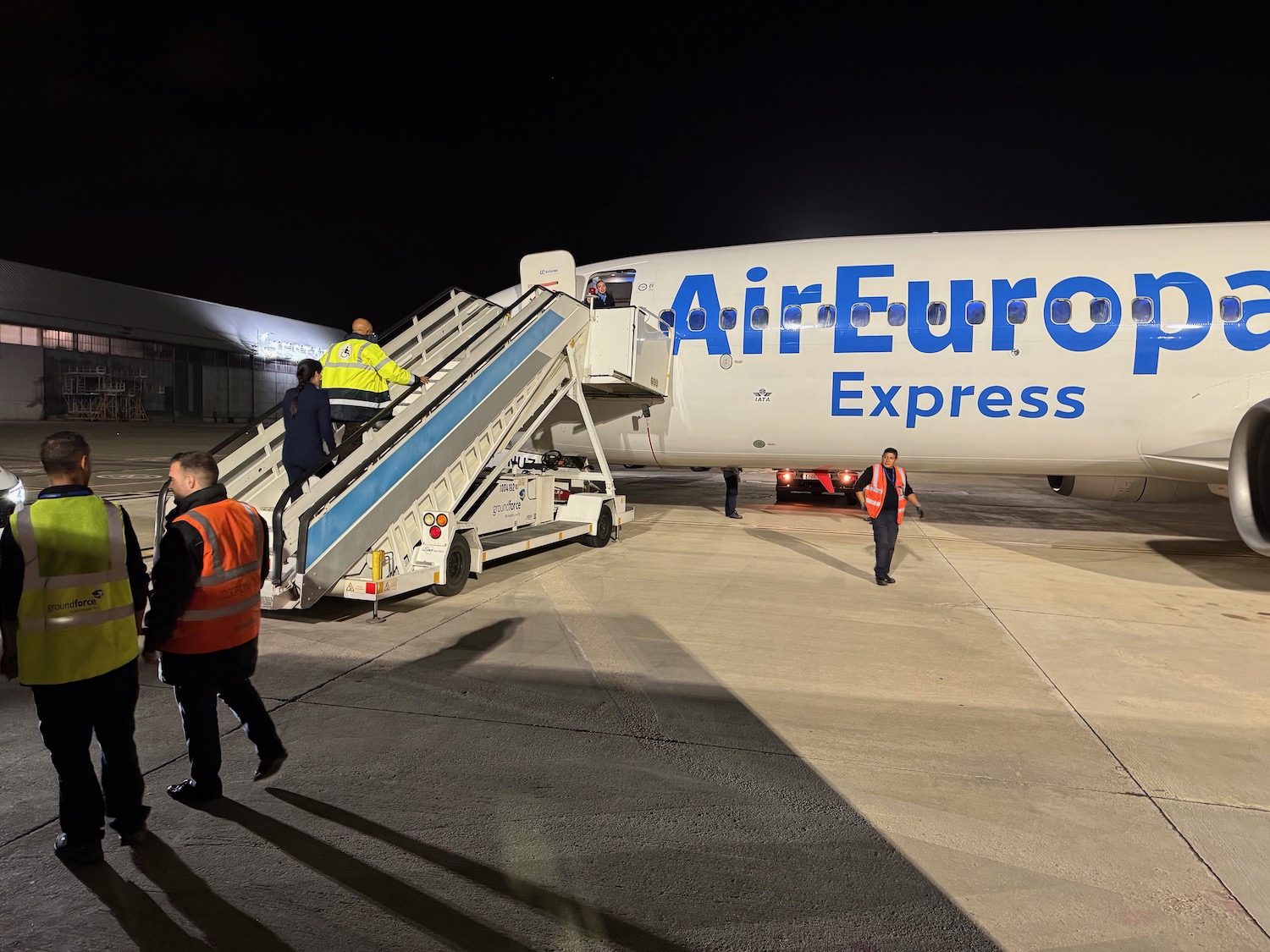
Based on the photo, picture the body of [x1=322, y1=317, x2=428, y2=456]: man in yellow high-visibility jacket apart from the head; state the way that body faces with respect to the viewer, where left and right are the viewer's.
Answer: facing away from the viewer and to the right of the viewer

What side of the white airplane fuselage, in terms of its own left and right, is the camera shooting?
left

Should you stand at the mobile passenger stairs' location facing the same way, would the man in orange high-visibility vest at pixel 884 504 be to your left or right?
on your right

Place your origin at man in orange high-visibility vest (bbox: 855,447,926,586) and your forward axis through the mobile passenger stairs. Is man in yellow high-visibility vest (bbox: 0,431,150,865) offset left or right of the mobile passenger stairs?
left

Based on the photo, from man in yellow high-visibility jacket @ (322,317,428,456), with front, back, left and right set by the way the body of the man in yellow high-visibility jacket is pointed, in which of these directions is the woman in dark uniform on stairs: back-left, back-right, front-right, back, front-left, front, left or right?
back

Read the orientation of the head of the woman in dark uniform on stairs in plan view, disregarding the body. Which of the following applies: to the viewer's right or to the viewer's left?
to the viewer's right

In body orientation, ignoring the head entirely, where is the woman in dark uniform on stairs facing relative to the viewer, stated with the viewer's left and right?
facing away from the viewer and to the right of the viewer

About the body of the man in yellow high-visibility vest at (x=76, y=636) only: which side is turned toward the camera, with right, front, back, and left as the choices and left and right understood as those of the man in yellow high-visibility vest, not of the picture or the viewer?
back

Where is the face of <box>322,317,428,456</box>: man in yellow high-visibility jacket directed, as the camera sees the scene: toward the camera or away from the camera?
away from the camera

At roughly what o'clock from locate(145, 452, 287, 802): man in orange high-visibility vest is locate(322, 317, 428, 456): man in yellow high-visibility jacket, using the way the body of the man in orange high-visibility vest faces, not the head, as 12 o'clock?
The man in yellow high-visibility jacket is roughly at 2 o'clock from the man in orange high-visibility vest.

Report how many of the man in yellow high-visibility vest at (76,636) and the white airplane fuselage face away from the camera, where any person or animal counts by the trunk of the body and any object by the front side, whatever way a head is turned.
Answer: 1

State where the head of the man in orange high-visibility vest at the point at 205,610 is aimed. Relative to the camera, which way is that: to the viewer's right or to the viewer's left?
to the viewer's left
